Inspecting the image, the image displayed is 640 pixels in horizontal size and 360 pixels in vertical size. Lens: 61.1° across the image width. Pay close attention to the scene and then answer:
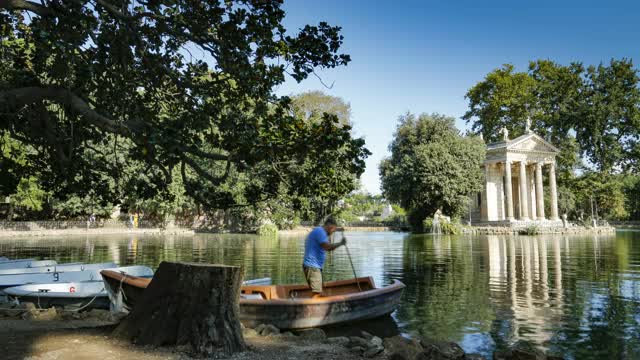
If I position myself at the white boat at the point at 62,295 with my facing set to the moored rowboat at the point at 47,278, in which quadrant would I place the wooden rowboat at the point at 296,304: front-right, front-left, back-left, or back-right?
back-right

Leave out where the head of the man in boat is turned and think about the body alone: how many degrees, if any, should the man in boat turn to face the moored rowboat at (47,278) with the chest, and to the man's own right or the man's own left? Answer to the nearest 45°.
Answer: approximately 135° to the man's own left

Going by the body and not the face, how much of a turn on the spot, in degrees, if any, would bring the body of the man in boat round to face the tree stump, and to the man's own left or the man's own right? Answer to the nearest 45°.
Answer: approximately 135° to the man's own right

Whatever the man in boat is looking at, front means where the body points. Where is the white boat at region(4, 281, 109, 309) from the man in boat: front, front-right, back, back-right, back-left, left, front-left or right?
back

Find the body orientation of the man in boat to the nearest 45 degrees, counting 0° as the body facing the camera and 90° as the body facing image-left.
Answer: approximately 270°

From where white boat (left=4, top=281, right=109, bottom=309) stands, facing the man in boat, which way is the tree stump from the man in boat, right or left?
right

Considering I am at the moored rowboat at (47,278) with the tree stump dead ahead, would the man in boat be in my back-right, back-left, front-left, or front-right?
front-left
